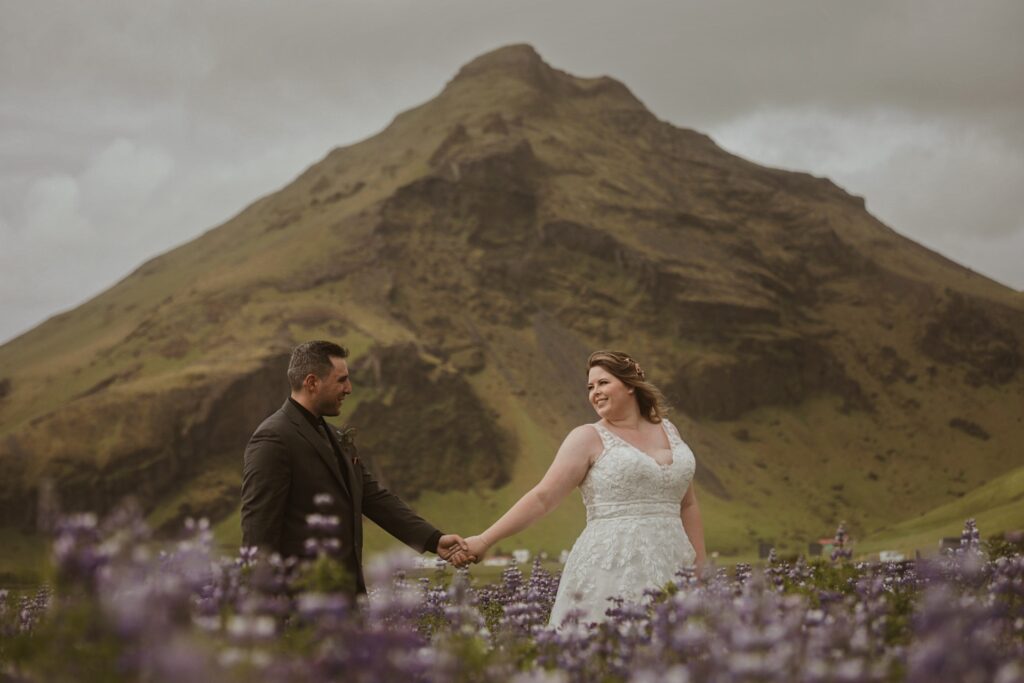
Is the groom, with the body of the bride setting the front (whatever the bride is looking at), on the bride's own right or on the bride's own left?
on the bride's own right

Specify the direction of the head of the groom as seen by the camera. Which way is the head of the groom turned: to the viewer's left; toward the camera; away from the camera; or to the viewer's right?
to the viewer's right

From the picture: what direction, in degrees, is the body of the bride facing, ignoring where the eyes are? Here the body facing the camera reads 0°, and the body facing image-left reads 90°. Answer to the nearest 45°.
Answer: approximately 315°

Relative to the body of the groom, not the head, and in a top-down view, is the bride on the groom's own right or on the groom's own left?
on the groom's own left

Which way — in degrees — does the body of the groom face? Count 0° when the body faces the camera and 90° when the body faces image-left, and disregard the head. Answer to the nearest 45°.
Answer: approximately 315°
